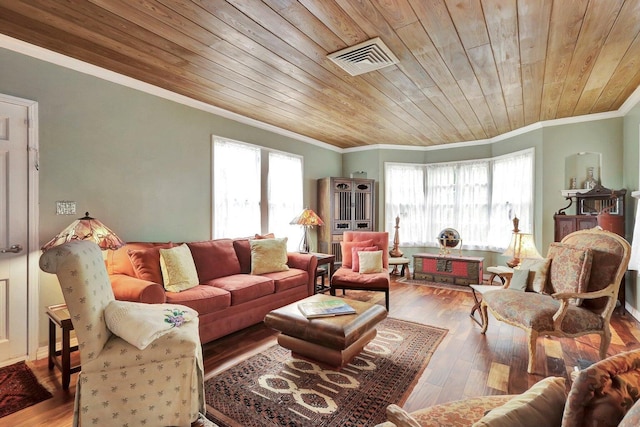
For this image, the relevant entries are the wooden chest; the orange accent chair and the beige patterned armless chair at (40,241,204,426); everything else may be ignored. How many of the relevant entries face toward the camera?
2

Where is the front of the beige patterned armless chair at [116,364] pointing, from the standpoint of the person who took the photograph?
facing to the right of the viewer

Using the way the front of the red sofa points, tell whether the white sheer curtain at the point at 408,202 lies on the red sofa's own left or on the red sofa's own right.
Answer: on the red sofa's own left

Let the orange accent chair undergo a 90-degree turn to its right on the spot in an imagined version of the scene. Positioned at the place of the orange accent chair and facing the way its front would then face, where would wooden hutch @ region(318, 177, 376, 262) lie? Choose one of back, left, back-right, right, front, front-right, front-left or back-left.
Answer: right

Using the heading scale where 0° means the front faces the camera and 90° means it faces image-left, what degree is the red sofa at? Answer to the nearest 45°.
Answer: approximately 315°

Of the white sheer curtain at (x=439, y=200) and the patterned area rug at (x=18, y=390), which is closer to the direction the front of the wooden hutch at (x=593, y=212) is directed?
the patterned area rug

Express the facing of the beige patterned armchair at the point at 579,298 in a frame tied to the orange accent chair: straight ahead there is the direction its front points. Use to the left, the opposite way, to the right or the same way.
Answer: to the right

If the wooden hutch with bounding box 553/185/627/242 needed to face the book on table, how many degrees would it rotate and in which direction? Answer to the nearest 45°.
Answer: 0° — it already faces it

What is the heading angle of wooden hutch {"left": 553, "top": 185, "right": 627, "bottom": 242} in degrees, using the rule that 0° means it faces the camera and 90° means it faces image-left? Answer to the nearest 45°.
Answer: approximately 45°

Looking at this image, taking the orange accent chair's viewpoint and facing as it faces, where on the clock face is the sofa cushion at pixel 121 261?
The sofa cushion is roughly at 2 o'clock from the orange accent chair.

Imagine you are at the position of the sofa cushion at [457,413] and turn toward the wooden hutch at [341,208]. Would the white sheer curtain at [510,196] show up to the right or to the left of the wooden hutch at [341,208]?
right

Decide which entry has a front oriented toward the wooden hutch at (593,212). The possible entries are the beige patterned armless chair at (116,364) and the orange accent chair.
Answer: the beige patterned armless chair
